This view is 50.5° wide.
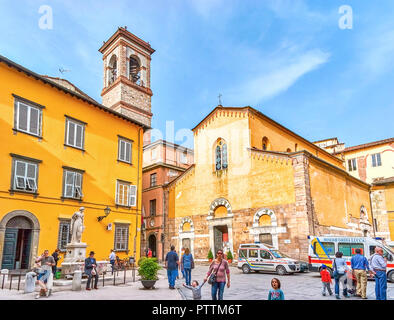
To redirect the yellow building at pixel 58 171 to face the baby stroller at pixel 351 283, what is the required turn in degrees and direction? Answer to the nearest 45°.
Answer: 0° — it already faces it

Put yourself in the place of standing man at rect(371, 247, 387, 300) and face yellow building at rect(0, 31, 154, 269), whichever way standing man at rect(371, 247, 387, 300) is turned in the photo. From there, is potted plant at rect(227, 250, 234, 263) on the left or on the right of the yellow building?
right

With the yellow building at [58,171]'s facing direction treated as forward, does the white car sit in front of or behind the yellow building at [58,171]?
in front

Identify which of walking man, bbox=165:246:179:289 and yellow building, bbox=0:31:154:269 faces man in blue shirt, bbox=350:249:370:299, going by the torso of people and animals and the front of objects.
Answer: the yellow building

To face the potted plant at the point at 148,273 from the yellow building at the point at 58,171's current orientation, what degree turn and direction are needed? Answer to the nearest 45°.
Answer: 0° — it already faces it

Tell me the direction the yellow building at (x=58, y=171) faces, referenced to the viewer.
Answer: facing the viewer and to the right of the viewer

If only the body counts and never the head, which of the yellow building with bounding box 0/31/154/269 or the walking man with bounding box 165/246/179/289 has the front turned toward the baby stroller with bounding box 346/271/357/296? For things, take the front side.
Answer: the yellow building
